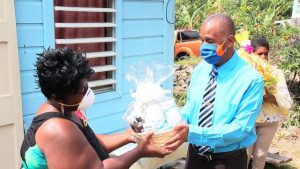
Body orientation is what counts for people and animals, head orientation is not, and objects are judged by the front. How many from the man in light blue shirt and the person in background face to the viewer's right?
0

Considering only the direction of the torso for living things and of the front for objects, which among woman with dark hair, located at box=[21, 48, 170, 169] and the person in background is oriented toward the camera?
the person in background

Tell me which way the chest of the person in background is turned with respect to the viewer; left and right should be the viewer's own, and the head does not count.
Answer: facing the viewer

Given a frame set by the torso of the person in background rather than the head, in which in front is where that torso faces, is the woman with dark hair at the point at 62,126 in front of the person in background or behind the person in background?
in front

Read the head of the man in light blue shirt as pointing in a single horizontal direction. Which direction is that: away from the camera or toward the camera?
toward the camera

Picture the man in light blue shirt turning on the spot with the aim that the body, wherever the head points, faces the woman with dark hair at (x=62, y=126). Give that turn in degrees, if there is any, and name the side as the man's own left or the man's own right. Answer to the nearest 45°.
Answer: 0° — they already face them

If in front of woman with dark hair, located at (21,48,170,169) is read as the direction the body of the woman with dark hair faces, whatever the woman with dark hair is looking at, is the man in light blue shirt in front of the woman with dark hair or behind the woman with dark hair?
in front

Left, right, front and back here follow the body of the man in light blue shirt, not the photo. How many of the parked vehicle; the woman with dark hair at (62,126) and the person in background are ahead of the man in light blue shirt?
1

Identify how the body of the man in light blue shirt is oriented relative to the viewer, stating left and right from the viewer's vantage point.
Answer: facing the viewer and to the left of the viewer

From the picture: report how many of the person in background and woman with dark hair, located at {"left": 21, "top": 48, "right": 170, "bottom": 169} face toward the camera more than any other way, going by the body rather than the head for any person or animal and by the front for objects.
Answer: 1

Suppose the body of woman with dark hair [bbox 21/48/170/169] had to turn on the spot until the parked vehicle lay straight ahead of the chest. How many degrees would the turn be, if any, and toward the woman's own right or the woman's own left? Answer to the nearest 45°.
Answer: approximately 90° to the woman's own left

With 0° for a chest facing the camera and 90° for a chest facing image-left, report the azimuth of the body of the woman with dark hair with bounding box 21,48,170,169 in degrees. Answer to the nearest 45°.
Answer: approximately 270°

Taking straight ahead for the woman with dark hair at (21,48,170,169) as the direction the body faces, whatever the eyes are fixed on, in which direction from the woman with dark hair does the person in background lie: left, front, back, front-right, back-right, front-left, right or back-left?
front-left

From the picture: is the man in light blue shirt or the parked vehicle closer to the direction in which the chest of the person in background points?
the man in light blue shirt

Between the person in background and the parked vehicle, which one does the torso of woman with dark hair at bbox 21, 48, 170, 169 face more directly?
the person in background

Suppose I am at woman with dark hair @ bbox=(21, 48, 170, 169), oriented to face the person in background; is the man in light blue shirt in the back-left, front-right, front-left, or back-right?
front-right
